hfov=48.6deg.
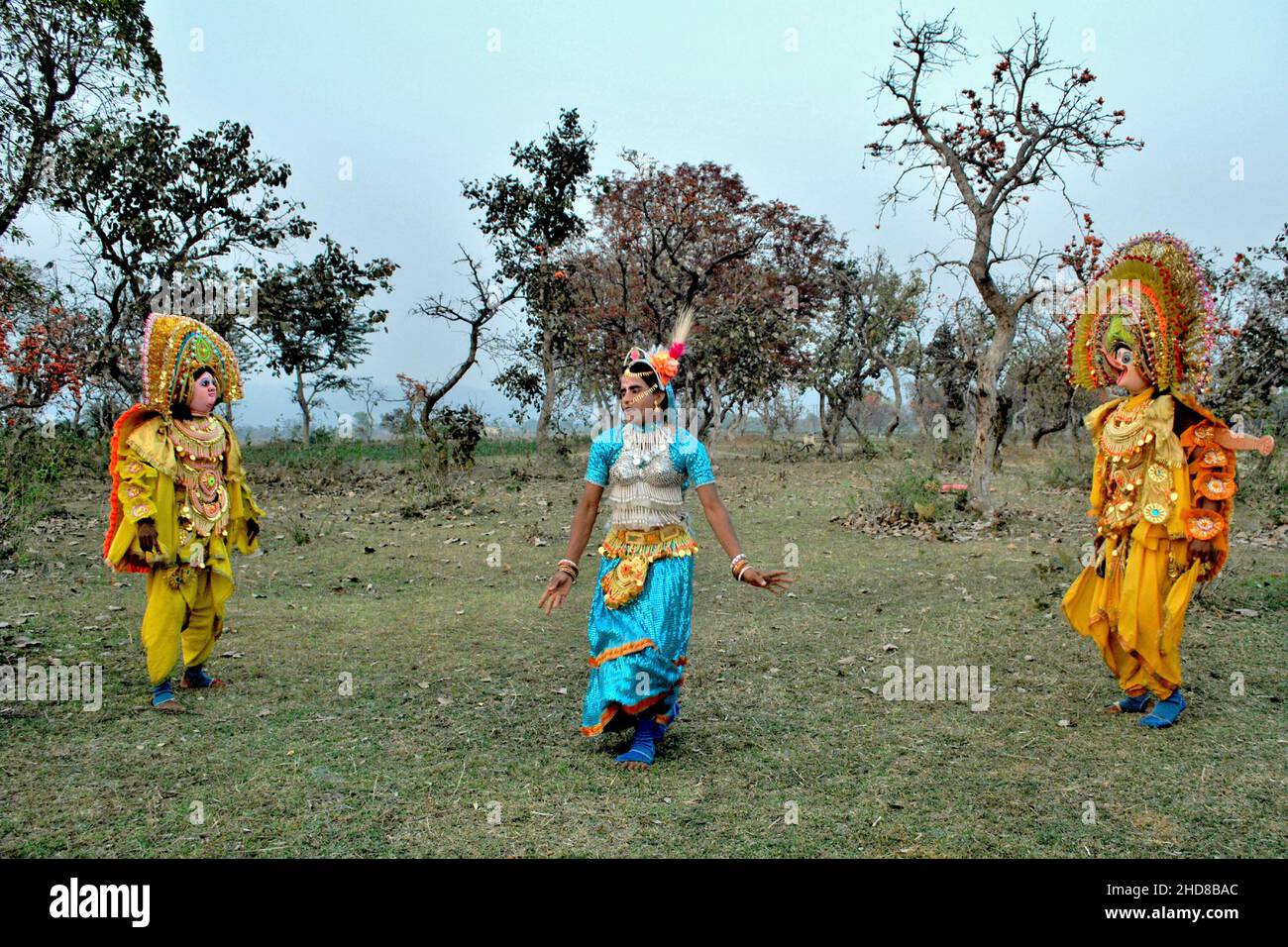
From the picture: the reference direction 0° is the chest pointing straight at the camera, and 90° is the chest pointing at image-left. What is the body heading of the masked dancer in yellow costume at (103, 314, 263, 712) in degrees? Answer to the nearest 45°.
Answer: approximately 315°

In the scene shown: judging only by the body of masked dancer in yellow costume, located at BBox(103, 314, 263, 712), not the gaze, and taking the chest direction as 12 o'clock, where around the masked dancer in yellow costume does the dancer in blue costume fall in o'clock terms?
The dancer in blue costume is roughly at 12 o'clock from the masked dancer in yellow costume.

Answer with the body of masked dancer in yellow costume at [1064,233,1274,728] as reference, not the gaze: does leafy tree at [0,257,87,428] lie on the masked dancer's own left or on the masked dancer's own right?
on the masked dancer's own right

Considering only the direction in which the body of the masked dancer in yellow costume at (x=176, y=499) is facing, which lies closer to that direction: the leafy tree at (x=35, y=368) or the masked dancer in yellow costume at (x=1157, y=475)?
the masked dancer in yellow costume

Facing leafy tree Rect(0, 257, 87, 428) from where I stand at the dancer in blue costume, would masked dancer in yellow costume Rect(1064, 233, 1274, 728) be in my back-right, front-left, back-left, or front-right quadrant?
back-right

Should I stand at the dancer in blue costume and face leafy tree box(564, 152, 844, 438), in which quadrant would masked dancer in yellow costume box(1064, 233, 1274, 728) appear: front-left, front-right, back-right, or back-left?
front-right

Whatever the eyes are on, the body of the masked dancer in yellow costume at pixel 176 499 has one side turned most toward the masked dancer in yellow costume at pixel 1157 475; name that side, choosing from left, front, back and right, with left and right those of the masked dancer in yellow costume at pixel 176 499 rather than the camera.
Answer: front

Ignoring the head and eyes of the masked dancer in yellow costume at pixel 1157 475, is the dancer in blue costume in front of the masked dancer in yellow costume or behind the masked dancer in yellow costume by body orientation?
in front

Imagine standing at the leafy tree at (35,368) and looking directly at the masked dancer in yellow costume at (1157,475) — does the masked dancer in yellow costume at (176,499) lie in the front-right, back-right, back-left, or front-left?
front-right

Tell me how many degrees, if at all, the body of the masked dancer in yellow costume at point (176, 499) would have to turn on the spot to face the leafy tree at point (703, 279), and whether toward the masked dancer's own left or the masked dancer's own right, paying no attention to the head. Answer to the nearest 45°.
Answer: approximately 90° to the masked dancer's own left

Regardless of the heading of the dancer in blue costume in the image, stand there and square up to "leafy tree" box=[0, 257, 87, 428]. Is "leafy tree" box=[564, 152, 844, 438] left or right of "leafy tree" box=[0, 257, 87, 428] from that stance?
right

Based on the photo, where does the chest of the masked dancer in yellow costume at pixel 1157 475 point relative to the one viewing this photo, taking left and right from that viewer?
facing the viewer and to the left of the viewer

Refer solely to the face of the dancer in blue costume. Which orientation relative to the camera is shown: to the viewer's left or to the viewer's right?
to the viewer's left

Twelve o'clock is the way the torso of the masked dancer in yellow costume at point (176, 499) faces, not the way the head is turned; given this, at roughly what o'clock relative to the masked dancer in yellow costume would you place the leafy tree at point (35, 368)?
The leafy tree is roughly at 7 o'clock from the masked dancer in yellow costume.

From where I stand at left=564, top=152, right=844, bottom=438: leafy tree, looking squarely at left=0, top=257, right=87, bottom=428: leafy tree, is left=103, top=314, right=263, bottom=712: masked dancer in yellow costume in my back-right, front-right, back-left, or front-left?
front-left

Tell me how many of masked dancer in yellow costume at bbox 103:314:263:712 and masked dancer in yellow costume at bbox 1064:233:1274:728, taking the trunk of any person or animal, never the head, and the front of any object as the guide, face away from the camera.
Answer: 0
